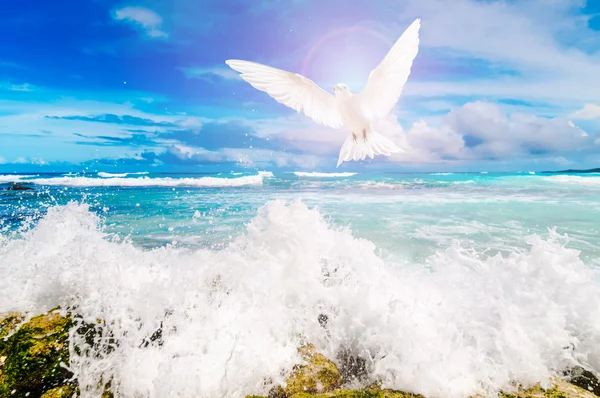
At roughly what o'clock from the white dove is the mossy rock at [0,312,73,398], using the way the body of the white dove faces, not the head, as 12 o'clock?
The mossy rock is roughly at 12 o'clock from the white dove.

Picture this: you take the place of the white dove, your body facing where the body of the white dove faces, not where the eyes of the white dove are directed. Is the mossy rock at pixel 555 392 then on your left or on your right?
on your left

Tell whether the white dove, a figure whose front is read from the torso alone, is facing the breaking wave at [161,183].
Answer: no

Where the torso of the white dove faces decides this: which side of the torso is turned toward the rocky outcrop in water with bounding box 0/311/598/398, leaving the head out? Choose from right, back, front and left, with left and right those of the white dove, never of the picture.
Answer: front

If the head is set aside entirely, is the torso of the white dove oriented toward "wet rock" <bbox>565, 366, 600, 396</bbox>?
no

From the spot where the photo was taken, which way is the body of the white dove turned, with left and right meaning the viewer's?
facing the viewer and to the left of the viewer

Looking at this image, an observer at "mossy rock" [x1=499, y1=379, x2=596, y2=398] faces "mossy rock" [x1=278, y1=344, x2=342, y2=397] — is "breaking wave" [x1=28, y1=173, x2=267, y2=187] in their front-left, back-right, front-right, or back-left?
front-right

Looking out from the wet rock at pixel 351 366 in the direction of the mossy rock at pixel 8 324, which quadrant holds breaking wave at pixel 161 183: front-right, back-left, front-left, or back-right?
front-right
